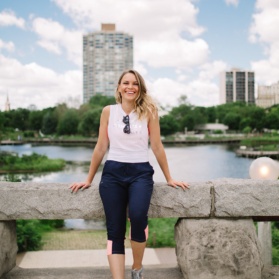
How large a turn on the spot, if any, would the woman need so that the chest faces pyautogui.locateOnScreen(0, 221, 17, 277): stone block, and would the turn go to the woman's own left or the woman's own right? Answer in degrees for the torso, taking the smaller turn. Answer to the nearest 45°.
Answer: approximately 90° to the woman's own right

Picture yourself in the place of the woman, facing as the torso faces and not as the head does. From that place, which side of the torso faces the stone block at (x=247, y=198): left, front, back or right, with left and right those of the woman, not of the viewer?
left

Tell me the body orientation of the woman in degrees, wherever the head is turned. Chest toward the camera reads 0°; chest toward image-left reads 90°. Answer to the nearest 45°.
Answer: approximately 0°
